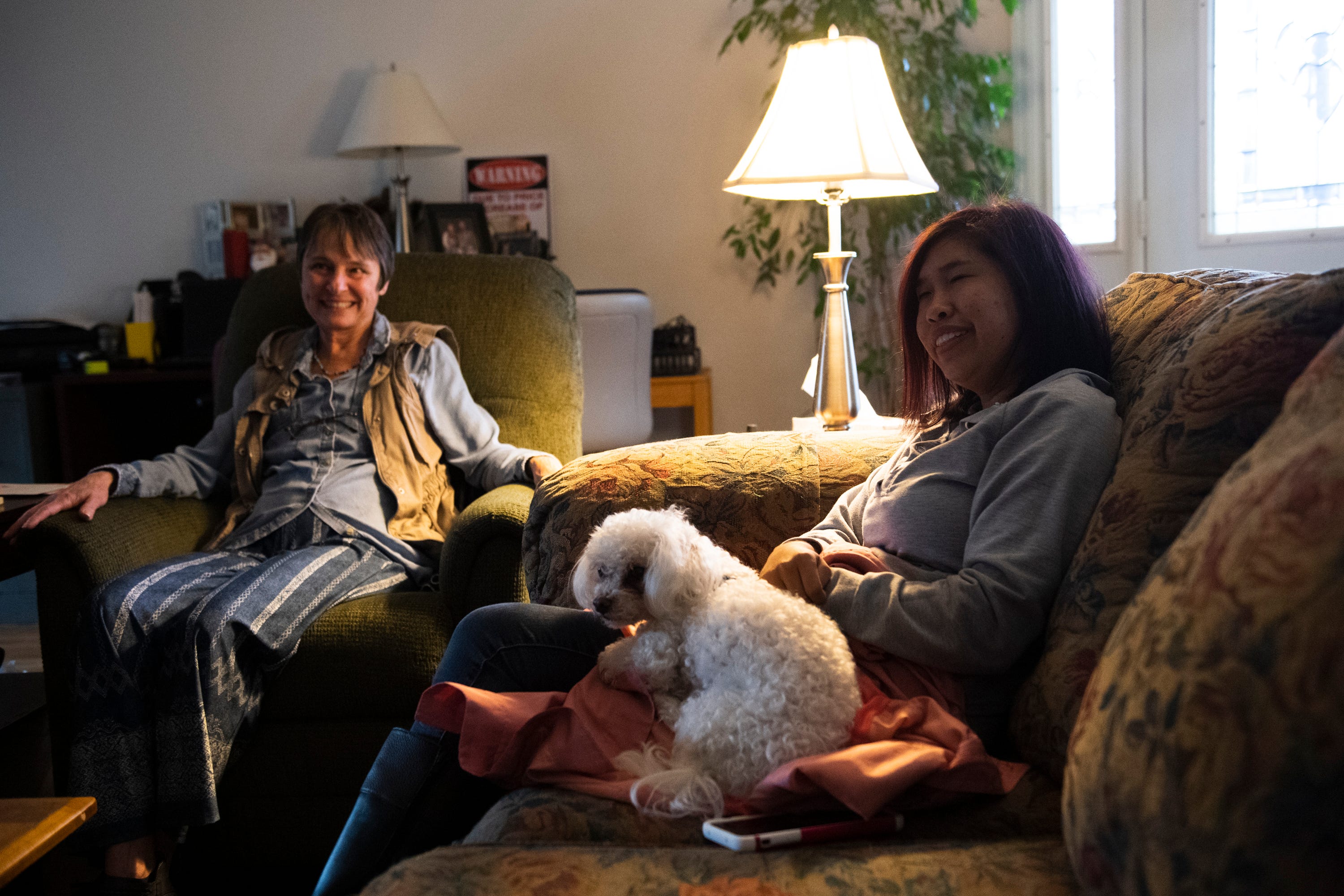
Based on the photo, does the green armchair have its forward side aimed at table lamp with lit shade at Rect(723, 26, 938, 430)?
no

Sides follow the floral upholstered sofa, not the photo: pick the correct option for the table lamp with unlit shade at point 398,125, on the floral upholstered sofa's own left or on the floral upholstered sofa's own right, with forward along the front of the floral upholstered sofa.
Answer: on the floral upholstered sofa's own right

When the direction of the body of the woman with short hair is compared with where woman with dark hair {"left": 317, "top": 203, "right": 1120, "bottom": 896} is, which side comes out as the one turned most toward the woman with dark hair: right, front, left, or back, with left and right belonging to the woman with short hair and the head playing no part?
left

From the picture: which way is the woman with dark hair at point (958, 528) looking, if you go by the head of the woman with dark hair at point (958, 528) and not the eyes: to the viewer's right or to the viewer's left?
to the viewer's left

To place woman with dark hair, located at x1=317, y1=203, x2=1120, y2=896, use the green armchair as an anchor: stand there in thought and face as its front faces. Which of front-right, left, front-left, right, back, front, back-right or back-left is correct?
left

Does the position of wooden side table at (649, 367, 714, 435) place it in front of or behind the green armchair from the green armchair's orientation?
behind

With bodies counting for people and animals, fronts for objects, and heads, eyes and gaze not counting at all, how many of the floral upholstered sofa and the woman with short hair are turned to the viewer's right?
0

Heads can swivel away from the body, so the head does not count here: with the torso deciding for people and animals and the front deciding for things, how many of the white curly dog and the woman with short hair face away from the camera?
0

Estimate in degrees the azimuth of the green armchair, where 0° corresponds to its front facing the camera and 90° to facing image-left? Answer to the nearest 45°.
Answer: approximately 45°

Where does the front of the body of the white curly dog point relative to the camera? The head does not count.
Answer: to the viewer's left

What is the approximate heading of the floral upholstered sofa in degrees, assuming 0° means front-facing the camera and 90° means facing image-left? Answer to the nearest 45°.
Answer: approximately 90°

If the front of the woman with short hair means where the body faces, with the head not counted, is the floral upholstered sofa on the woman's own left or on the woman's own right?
on the woman's own left

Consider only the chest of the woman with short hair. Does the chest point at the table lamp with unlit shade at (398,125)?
no

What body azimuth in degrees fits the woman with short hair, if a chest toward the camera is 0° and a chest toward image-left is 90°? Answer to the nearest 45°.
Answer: approximately 45°
